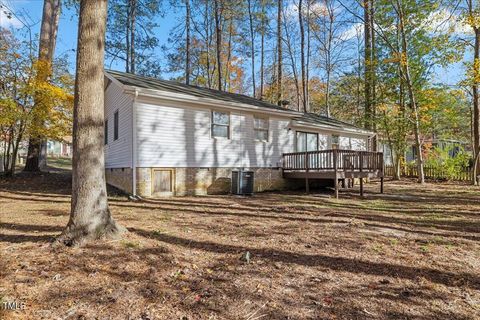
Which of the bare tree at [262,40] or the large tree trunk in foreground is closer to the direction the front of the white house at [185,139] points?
the bare tree

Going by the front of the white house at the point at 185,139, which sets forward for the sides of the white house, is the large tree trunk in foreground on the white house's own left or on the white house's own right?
on the white house's own left

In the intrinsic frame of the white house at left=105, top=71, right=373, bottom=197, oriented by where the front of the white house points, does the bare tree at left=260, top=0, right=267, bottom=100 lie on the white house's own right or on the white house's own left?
on the white house's own right

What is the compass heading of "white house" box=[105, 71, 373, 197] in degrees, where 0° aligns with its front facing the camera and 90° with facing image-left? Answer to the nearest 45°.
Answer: approximately 135°
